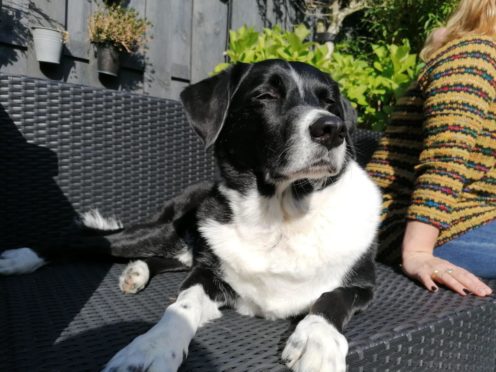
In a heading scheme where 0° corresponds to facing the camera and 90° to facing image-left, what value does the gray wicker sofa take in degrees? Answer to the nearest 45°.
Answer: approximately 315°

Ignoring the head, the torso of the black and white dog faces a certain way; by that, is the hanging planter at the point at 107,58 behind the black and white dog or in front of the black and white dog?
behind

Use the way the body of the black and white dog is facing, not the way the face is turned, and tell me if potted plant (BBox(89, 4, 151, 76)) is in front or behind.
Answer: behind

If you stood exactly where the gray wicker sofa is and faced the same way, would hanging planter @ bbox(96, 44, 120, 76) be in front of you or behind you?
behind

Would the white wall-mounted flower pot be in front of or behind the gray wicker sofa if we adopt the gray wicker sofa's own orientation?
behind

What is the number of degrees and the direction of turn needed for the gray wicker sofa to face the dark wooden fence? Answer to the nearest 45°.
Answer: approximately 135° to its left

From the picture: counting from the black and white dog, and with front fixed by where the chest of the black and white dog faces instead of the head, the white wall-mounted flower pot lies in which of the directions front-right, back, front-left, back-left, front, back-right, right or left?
back

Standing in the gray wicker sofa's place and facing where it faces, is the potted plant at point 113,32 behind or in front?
behind

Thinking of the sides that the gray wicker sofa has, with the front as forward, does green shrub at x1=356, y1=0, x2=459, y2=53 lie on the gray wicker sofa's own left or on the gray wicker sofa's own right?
on the gray wicker sofa's own left

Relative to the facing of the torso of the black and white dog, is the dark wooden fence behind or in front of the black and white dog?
behind

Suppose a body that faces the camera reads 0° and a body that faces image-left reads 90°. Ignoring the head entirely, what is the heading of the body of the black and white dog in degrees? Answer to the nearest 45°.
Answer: approximately 315°
